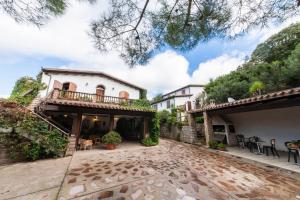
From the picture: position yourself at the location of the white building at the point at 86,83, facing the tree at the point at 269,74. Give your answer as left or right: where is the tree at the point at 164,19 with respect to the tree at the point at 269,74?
right

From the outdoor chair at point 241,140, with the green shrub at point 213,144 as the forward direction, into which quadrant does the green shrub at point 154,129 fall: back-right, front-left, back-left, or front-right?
front-right

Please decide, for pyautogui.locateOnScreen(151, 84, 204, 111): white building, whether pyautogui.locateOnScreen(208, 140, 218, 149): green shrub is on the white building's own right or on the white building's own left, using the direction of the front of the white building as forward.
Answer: on the white building's own left

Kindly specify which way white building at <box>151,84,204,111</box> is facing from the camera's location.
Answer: facing the viewer and to the left of the viewer

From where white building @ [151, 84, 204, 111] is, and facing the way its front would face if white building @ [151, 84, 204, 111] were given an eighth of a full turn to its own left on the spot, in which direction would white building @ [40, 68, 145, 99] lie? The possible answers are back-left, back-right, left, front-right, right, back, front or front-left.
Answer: front-right

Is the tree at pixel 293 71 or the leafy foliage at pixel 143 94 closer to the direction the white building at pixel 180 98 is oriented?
the leafy foliage

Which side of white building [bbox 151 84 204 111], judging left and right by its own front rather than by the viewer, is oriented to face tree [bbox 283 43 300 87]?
left
